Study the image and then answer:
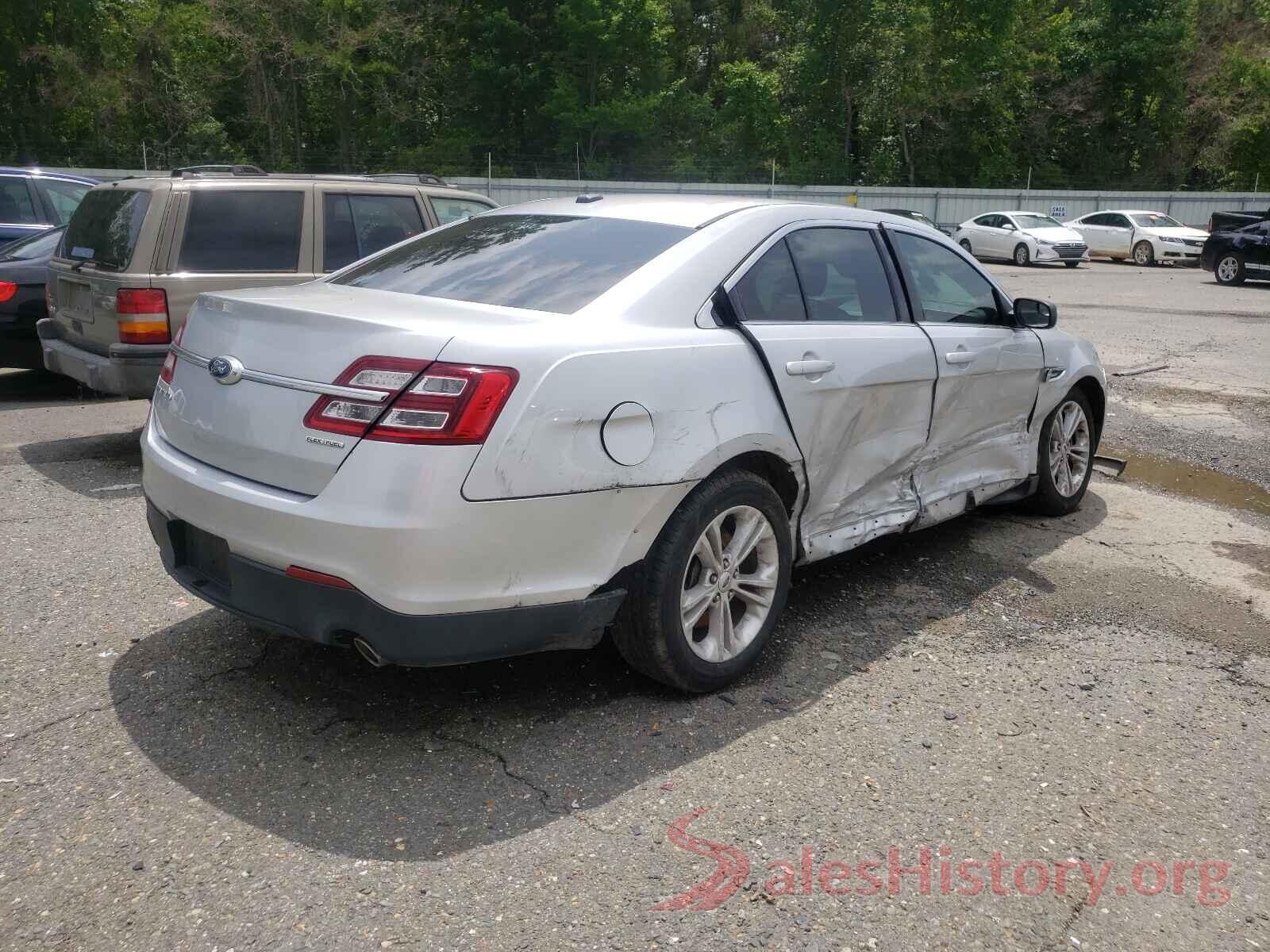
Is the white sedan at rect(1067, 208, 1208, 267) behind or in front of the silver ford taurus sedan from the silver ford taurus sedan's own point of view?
in front

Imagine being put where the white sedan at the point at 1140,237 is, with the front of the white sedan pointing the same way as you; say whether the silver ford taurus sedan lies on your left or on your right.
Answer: on your right

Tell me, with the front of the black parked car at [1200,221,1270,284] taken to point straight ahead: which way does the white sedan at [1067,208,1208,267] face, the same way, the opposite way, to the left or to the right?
to the left

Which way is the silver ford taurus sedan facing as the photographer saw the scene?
facing away from the viewer and to the right of the viewer

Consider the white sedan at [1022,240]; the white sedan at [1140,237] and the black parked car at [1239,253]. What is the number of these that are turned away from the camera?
0

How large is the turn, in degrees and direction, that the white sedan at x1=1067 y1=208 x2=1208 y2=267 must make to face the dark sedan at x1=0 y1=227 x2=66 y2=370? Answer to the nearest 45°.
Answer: approximately 45° to its right

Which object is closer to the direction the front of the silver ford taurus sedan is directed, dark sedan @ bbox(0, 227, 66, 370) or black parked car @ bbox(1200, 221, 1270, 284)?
the black parked car

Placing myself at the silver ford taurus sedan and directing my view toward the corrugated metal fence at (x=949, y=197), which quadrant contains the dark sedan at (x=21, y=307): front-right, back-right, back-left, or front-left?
front-left

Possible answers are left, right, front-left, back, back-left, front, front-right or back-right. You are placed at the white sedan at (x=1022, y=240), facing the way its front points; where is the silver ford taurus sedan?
front-right

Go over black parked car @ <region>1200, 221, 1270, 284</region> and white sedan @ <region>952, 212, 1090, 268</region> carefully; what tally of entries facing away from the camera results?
0

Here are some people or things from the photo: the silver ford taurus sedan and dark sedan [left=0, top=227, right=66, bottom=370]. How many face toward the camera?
0

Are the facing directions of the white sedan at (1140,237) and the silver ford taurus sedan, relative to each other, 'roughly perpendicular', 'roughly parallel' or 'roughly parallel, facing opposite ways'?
roughly perpendicular
